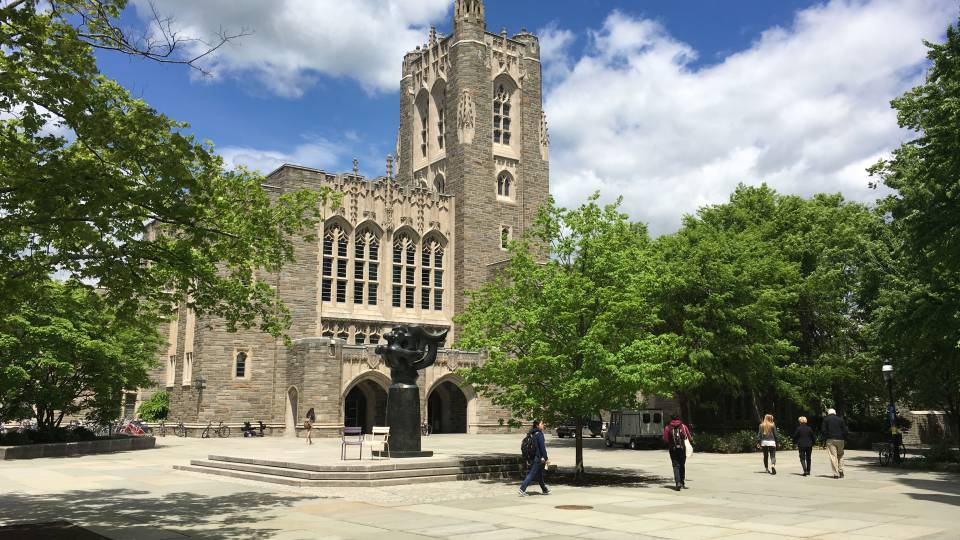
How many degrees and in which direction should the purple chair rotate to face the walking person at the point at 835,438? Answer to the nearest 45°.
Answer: approximately 90° to its left

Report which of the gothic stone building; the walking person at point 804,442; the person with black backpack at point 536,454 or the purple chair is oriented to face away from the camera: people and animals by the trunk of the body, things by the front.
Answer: the walking person

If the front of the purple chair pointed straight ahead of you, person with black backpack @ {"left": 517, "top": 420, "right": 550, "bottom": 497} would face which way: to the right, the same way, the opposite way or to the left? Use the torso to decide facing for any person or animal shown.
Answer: to the left

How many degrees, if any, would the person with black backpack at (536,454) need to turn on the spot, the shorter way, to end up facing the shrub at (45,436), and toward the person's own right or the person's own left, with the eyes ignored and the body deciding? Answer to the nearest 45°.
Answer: approximately 135° to the person's own left

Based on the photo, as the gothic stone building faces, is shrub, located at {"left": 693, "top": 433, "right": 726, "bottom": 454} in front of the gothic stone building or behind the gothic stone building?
in front

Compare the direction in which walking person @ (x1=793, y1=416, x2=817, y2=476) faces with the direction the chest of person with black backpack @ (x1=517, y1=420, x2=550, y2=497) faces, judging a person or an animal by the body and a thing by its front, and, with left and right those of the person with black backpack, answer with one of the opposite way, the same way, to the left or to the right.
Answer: to the left

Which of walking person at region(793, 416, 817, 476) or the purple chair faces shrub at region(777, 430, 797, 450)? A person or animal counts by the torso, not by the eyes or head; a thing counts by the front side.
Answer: the walking person

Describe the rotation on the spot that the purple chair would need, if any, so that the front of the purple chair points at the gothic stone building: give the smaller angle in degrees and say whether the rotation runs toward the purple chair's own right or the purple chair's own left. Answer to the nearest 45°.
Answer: approximately 180°

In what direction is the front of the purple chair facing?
toward the camera

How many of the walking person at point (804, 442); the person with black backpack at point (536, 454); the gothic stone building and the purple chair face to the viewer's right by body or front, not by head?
1

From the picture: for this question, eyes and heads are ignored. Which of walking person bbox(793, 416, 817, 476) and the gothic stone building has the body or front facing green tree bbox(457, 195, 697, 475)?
the gothic stone building

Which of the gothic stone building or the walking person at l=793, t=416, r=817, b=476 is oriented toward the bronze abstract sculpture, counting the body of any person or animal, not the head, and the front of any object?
the gothic stone building

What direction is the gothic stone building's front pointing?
toward the camera

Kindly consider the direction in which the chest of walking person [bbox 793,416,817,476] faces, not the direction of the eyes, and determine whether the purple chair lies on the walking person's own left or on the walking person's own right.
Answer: on the walking person's own left

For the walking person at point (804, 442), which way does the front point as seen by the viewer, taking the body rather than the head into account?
away from the camera

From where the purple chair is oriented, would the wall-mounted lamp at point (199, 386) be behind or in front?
behind

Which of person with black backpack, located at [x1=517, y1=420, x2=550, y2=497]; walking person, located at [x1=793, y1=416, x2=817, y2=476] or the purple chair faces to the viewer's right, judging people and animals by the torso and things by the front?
the person with black backpack

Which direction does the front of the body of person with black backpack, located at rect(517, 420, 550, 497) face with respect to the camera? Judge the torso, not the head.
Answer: to the viewer's right
